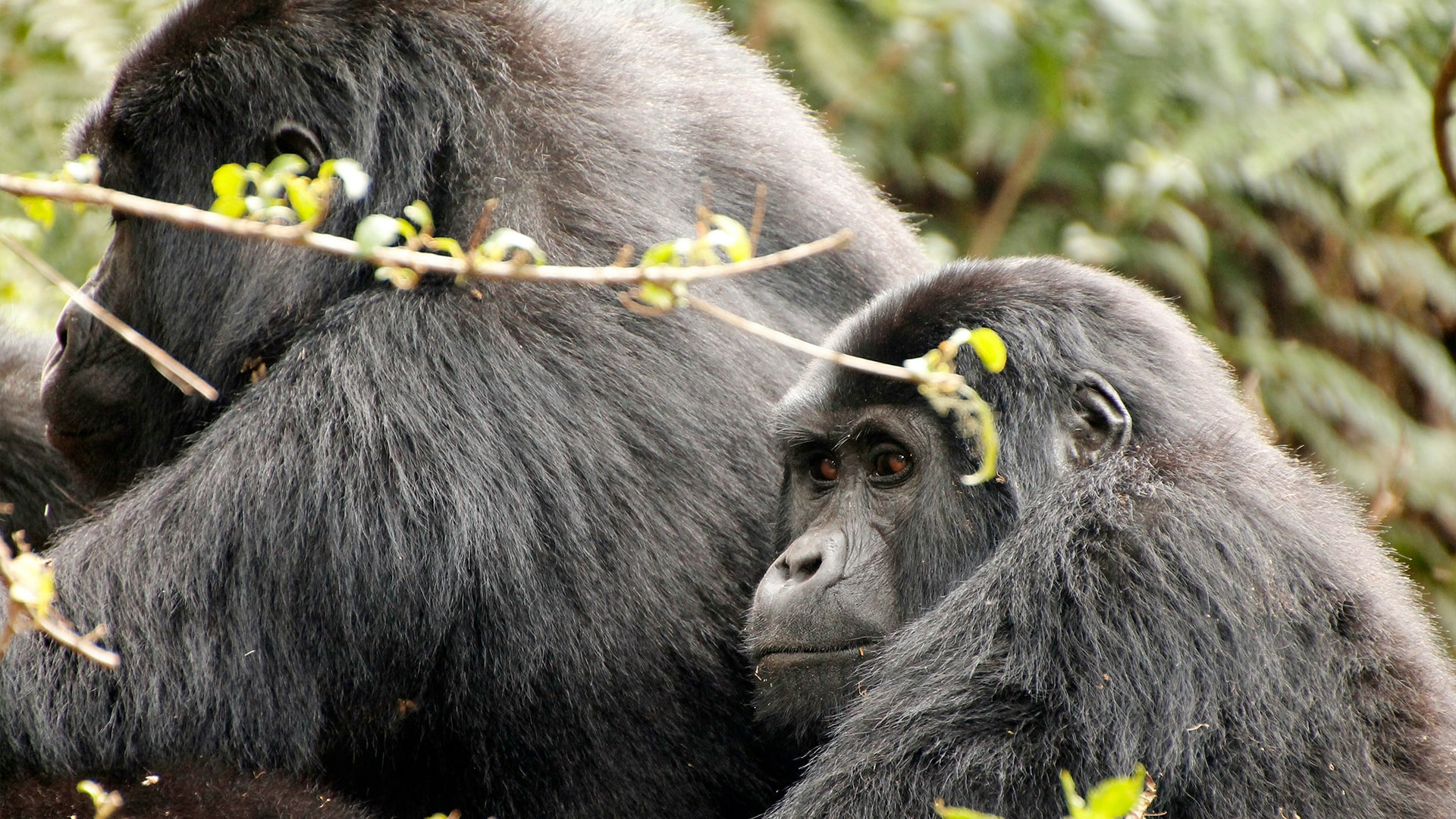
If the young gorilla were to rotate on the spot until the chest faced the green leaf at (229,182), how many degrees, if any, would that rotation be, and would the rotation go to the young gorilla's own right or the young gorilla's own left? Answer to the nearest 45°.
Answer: approximately 45° to the young gorilla's own left

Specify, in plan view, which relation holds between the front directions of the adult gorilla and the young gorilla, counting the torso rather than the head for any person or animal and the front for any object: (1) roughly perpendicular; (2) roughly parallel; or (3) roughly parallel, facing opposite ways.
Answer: roughly parallel

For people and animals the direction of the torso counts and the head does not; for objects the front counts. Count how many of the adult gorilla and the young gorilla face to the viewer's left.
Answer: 2

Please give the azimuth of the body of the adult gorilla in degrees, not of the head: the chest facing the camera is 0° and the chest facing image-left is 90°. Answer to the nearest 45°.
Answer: approximately 90°

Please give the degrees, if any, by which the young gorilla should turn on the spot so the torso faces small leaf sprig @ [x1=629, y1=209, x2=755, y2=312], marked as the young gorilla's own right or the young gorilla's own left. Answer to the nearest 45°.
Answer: approximately 45° to the young gorilla's own left

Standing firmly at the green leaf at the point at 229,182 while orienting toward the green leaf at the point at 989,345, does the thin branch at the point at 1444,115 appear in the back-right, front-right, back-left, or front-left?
front-left

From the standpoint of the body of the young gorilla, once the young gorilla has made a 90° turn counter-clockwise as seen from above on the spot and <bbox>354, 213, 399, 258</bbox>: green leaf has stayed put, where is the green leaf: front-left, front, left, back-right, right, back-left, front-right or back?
front-right

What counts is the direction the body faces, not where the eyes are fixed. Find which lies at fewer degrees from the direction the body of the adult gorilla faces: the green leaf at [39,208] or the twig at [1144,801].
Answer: the green leaf

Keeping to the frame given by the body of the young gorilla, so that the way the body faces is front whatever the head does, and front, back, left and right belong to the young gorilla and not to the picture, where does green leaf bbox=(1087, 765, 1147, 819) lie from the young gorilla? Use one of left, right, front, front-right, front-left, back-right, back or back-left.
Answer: left

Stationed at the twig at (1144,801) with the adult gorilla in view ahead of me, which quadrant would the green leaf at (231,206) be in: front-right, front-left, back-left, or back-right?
front-left
